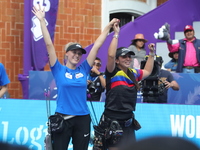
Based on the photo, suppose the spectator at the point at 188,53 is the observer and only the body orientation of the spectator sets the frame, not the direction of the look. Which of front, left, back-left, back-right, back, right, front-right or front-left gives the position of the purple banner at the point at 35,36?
right

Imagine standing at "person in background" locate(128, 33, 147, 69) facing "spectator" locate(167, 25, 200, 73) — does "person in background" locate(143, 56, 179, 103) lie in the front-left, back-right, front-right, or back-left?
front-right

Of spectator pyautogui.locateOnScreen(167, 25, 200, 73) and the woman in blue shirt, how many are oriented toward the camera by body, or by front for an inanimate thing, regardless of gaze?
2

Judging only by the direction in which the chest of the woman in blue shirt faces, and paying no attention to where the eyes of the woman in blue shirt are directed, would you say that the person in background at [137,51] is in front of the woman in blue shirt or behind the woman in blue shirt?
behind

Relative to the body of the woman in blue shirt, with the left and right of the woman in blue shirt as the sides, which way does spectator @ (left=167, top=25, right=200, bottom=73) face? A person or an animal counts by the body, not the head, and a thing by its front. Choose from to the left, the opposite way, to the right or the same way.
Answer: the same way

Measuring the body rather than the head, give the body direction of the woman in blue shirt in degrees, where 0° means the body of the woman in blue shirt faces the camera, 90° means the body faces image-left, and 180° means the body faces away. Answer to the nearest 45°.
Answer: approximately 0°

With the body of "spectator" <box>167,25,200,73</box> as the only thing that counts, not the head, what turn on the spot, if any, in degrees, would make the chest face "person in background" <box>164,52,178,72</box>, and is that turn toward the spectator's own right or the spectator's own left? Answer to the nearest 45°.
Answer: approximately 135° to the spectator's own right

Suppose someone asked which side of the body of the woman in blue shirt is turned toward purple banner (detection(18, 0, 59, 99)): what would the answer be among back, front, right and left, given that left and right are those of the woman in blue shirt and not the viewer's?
back

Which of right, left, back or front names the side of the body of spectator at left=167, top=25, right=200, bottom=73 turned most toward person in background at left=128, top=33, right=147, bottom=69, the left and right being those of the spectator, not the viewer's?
right

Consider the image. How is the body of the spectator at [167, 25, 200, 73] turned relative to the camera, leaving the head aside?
toward the camera
